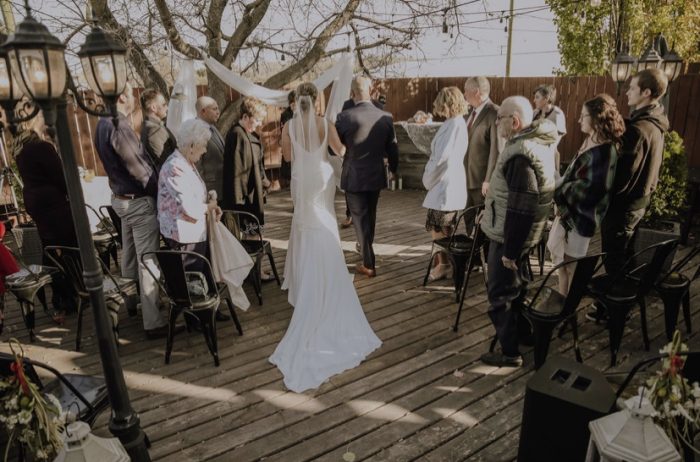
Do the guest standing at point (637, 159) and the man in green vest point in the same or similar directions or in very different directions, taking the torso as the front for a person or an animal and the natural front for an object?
same or similar directions

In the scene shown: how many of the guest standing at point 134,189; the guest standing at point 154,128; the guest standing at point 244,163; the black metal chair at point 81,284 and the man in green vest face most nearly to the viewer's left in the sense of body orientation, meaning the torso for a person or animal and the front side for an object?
1

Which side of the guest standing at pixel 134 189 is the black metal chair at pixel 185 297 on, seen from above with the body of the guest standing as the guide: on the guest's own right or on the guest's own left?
on the guest's own right

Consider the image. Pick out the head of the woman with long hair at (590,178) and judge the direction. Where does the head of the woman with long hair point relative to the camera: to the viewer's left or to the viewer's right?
to the viewer's left

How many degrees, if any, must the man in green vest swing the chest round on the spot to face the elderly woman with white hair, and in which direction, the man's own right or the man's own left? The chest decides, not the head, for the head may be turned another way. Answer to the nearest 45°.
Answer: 0° — they already face them

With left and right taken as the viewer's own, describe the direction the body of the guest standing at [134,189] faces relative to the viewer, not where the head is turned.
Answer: facing away from the viewer and to the right of the viewer

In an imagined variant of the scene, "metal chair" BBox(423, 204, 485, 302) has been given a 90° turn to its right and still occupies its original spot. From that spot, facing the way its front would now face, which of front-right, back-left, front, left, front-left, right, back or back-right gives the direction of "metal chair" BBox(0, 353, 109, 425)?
back

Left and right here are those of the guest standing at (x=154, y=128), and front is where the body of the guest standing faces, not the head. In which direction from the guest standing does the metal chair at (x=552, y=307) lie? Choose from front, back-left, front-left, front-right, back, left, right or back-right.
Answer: front-right

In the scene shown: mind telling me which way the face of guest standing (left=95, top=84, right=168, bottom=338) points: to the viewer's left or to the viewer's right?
to the viewer's right

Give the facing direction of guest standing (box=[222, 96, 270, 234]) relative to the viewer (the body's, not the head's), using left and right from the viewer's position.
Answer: facing to the right of the viewer

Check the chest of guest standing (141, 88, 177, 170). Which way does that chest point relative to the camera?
to the viewer's right

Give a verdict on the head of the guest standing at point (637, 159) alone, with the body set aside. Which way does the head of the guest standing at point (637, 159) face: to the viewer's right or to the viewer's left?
to the viewer's left

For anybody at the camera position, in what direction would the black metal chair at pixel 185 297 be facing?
facing away from the viewer and to the right of the viewer

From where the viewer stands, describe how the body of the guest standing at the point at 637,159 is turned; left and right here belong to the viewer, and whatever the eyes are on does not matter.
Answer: facing to the left of the viewer

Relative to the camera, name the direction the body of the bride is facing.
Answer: away from the camera

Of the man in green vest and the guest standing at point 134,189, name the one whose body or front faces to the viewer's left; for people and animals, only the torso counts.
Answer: the man in green vest

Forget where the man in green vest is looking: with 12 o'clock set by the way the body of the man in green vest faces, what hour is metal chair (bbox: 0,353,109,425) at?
The metal chair is roughly at 11 o'clock from the man in green vest.

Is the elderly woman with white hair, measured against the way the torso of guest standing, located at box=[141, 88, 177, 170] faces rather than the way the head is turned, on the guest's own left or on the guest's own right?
on the guest's own right

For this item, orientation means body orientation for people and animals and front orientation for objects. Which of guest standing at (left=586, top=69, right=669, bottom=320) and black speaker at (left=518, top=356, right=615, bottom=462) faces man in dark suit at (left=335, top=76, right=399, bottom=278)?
the guest standing

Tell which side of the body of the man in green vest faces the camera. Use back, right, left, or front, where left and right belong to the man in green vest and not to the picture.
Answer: left

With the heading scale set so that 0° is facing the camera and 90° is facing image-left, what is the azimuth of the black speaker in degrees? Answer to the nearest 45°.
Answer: approximately 45°
